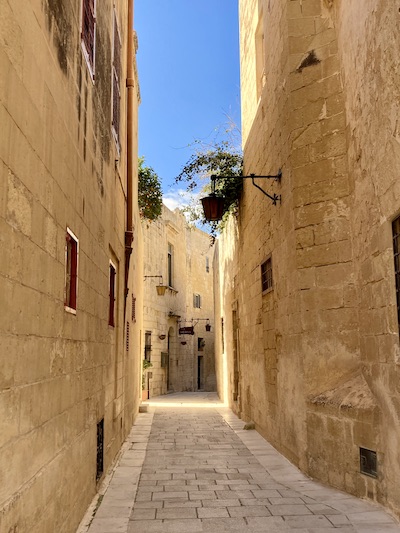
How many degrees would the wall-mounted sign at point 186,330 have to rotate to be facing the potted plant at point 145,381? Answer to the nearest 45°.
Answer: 0° — it already faces it

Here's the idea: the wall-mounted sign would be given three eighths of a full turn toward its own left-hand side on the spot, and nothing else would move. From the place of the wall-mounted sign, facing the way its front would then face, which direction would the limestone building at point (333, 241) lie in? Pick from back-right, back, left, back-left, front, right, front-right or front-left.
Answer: back-right

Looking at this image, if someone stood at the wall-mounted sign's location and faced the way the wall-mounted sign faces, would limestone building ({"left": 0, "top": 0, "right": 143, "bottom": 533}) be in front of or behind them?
in front

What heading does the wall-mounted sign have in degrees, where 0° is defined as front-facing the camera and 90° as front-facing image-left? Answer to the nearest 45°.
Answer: approximately 0°

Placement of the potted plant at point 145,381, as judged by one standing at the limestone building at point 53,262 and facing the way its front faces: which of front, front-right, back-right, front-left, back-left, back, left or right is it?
left

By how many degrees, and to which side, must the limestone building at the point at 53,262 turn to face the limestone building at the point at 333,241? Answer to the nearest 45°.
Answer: approximately 45° to its left

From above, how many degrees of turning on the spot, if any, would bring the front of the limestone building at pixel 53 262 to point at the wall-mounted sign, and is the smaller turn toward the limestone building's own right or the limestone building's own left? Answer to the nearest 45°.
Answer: approximately 90° to the limestone building's own left

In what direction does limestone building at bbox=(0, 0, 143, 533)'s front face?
to the viewer's right

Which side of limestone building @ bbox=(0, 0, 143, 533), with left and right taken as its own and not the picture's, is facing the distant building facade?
left

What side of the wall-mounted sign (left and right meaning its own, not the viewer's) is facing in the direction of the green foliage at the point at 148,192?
front

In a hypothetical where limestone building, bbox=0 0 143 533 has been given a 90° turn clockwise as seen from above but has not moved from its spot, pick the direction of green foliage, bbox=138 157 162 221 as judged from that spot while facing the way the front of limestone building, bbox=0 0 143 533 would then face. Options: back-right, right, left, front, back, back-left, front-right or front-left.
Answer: back

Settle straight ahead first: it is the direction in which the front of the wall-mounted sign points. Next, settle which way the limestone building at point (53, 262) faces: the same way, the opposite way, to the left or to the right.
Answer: to the left

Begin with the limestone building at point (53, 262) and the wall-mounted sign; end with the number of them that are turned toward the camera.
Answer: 1
